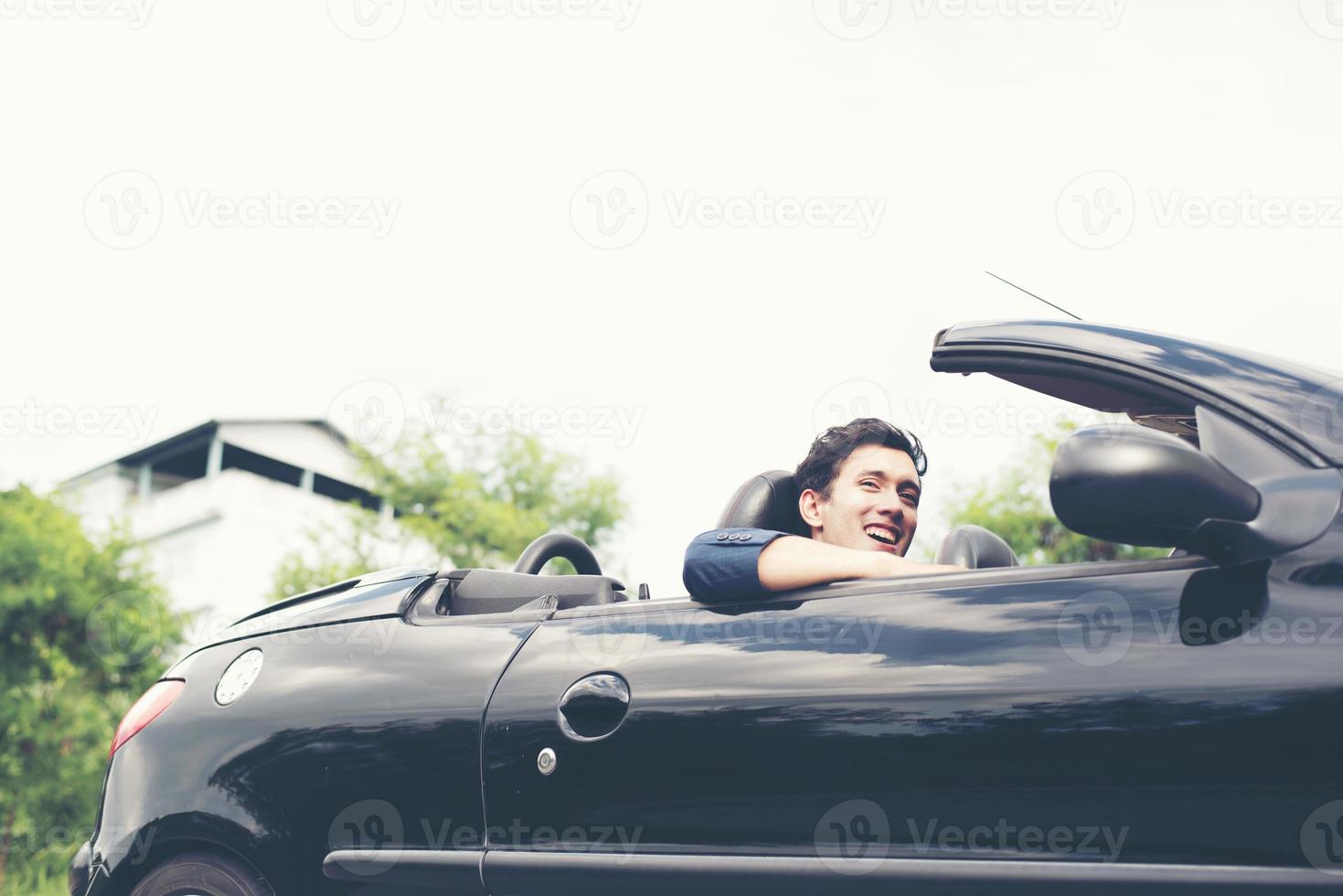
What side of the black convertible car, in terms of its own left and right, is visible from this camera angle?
right

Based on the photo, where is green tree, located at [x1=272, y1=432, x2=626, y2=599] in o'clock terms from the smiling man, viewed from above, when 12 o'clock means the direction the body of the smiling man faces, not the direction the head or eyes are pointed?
The green tree is roughly at 7 o'clock from the smiling man.

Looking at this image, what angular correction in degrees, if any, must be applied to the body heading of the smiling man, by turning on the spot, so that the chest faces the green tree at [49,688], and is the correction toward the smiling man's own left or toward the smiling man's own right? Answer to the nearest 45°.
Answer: approximately 180°

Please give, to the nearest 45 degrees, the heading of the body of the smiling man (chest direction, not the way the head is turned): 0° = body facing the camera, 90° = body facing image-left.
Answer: approximately 315°

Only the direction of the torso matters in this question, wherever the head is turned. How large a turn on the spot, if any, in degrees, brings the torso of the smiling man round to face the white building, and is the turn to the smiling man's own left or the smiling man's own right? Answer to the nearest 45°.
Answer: approximately 180°

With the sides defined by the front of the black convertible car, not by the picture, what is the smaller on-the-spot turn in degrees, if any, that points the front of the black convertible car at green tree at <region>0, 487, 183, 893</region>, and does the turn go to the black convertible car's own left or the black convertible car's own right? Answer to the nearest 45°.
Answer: approximately 135° to the black convertible car's own left

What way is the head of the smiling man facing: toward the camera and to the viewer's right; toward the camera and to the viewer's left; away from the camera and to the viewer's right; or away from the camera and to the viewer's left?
toward the camera and to the viewer's right

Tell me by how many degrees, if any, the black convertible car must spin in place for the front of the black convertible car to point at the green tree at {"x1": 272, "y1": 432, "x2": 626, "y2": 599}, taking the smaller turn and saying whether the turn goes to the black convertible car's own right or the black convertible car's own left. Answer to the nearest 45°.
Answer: approximately 90° to the black convertible car's own left

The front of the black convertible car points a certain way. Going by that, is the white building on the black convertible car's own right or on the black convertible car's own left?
on the black convertible car's own left
